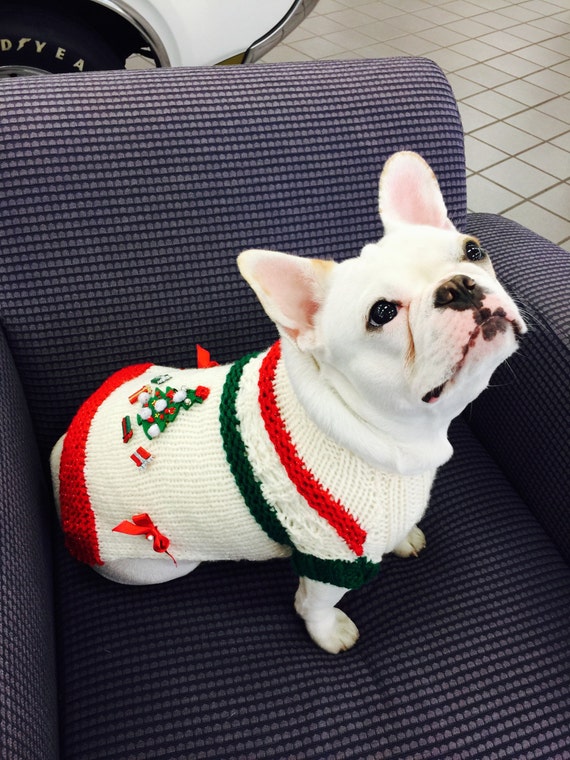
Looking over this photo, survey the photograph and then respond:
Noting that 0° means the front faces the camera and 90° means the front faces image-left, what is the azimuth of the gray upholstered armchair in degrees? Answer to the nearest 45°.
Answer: approximately 0°
